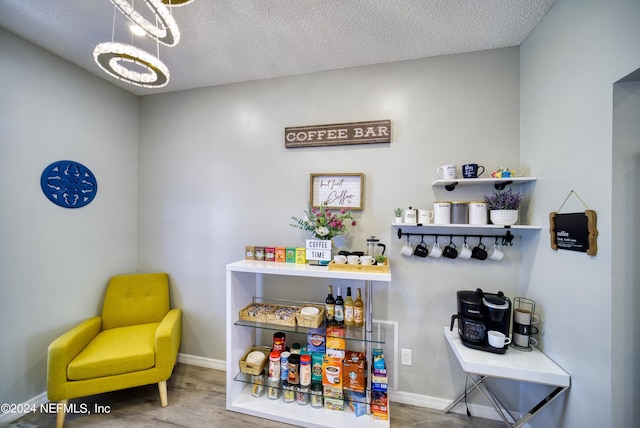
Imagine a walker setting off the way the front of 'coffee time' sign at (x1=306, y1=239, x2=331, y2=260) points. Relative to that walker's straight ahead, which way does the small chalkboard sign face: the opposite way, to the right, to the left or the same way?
to the right

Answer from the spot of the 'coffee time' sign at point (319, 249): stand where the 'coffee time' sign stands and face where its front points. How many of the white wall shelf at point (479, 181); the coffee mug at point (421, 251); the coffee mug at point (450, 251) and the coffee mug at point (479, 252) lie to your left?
4

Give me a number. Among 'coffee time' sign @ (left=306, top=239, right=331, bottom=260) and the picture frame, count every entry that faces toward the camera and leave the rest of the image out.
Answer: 2

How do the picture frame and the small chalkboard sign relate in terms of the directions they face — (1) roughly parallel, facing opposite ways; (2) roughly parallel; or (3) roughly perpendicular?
roughly perpendicular

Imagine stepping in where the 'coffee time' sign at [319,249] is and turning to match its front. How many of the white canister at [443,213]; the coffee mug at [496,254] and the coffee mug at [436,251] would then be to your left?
3

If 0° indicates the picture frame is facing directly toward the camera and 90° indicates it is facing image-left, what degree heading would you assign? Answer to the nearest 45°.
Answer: approximately 0°

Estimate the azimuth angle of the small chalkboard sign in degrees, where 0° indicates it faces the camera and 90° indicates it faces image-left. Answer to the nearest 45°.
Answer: approximately 45°

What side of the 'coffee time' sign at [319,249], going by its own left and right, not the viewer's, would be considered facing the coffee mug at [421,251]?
left
